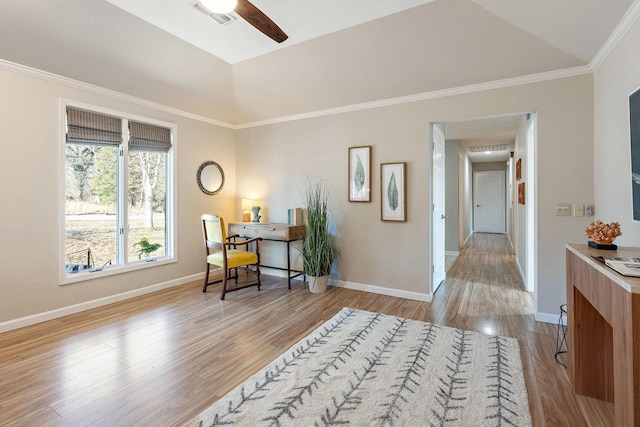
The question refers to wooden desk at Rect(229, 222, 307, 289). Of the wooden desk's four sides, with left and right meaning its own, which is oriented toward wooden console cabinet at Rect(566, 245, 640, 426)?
left

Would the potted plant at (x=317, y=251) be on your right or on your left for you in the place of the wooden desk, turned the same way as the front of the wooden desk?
on your left

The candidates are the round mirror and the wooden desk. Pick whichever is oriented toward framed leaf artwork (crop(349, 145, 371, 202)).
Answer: the round mirror

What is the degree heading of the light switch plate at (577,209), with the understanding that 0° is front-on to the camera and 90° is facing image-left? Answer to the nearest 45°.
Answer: approximately 0°
